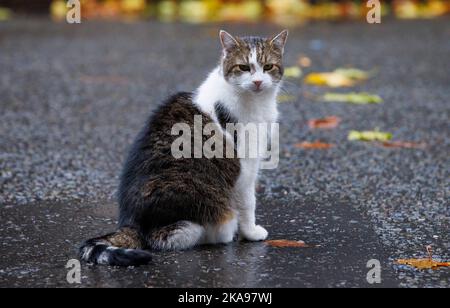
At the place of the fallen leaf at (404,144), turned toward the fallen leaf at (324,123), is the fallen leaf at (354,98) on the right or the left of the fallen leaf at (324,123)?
right

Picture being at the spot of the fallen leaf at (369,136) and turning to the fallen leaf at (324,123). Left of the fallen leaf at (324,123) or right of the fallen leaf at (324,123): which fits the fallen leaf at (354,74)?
right

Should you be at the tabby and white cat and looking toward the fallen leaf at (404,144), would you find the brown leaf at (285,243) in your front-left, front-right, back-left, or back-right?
front-right

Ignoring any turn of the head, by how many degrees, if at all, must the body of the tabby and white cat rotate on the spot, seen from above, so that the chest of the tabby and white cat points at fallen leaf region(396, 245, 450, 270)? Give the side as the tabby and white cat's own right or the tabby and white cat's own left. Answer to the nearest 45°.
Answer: approximately 45° to the tabby and white cat's own right

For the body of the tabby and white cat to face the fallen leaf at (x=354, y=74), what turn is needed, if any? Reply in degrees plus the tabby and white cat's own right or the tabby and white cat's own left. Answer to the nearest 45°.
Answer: approximately 90° to the tabby and white cat's own left

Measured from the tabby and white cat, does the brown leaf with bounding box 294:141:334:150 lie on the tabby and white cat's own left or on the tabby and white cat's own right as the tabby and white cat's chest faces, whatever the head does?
on the tabby and white cat's own left

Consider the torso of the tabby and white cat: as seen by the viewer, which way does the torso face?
to the viewer's right

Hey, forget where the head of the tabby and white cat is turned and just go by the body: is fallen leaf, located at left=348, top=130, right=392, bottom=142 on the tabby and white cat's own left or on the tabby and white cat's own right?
on the tabby and white cat's own left

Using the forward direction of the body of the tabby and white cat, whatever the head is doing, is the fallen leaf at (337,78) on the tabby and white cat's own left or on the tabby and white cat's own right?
on the tabby and white cat's own left
